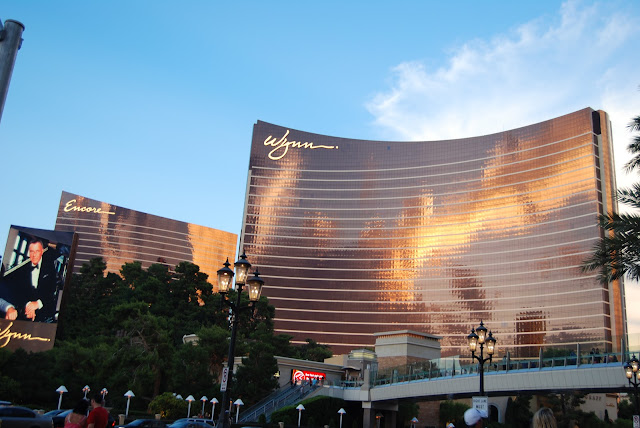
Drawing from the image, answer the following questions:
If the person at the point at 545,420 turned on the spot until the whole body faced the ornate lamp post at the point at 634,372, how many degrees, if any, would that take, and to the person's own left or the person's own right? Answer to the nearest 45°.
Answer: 0° — they already face it

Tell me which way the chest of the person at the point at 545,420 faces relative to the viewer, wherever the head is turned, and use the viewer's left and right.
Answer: facing away from the viewer

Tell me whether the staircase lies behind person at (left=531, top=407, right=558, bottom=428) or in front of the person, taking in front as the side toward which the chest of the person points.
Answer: in front

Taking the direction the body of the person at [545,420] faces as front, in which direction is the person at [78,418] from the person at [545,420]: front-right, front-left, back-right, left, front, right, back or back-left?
left

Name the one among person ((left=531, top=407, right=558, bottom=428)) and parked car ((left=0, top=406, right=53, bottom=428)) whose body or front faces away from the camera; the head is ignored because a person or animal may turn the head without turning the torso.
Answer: the person

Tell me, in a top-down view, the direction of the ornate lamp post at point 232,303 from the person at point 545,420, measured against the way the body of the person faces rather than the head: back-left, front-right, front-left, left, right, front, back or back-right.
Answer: front-left

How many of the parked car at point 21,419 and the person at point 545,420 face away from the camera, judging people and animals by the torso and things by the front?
1

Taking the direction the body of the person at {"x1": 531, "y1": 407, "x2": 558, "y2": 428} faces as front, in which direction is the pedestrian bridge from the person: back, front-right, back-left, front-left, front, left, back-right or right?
front
